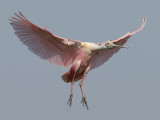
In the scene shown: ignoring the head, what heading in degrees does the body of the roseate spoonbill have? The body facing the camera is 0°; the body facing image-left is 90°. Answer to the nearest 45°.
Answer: approximately 315°
